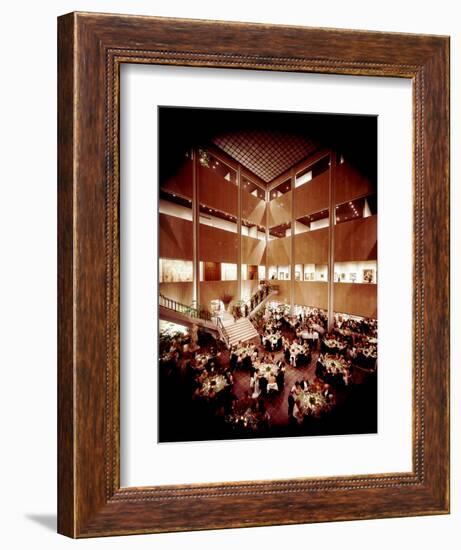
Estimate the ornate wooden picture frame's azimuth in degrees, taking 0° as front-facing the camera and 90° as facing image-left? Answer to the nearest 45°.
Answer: approximately 315°
